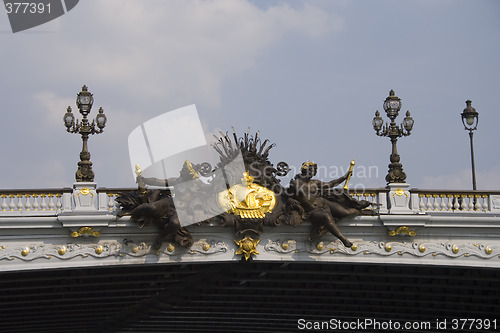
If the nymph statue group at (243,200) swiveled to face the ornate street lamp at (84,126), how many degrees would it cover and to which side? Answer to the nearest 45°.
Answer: approximately 90° to its right

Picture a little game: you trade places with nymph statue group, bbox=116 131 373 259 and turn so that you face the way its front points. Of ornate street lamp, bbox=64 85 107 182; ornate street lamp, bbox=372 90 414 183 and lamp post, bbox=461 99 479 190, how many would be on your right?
1

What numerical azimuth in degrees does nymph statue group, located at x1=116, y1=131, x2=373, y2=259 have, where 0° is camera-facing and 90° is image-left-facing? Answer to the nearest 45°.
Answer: approximately 0°

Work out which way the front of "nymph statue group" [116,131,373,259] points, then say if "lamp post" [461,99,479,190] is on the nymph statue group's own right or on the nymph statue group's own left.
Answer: on the nymph statue group's own left

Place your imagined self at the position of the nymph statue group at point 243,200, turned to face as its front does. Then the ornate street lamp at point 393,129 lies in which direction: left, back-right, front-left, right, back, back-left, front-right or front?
left

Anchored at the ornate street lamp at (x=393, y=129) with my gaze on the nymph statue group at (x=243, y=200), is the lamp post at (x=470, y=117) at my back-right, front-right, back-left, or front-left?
back-right
